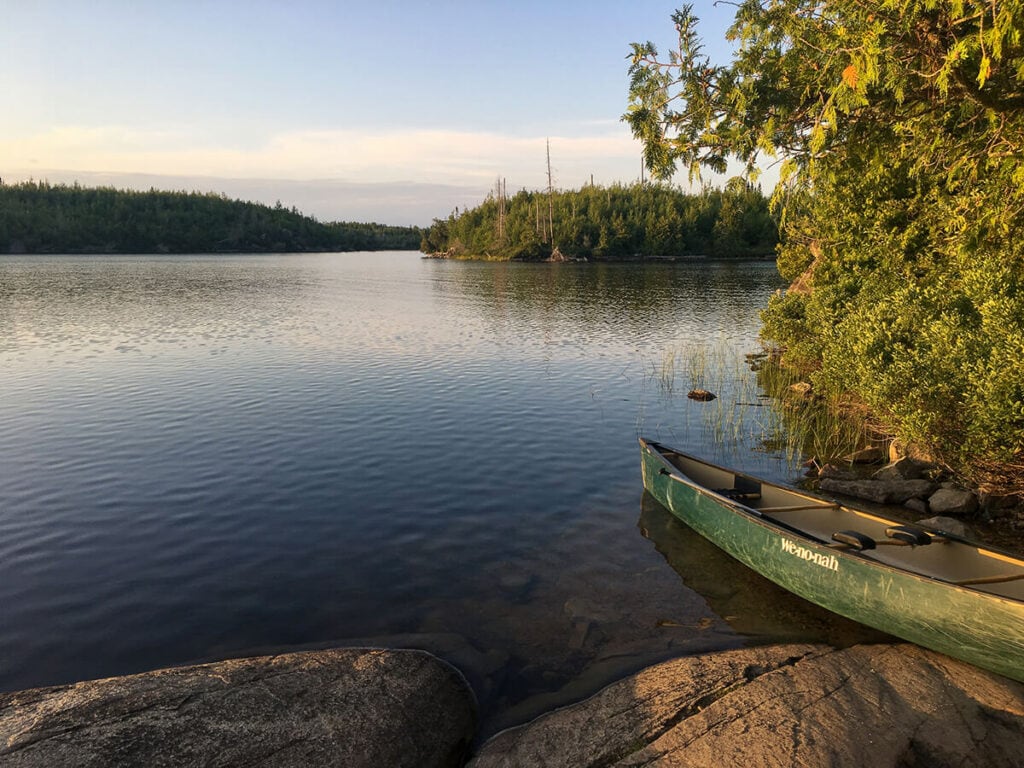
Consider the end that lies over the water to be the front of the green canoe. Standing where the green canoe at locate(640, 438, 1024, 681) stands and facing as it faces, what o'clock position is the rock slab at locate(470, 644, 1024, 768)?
The rock slab is roughly at 8 o'clock from the green canoe.

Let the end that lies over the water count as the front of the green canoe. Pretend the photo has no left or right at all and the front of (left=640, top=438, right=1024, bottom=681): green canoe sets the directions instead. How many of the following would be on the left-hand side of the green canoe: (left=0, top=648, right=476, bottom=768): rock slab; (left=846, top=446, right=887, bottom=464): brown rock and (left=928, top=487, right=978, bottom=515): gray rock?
1

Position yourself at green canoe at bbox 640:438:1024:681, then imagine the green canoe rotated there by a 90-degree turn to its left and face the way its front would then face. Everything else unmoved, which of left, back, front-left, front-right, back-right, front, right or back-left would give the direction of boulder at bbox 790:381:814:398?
back-right

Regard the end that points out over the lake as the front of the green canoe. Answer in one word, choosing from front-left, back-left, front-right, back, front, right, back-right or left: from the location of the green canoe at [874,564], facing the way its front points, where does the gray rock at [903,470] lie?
front-right

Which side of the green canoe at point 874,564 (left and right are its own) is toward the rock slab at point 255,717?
left

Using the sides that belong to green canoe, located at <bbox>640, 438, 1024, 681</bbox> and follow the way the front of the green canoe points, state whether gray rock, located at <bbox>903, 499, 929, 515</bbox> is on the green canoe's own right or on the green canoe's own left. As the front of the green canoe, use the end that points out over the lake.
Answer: on the green canoe's own right

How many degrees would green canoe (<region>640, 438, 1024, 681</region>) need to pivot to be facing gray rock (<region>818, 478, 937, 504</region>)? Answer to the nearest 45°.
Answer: approximately 45° to its right

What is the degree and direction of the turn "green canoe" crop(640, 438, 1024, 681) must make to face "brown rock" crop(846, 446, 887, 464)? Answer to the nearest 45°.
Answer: approximately 45° to its right

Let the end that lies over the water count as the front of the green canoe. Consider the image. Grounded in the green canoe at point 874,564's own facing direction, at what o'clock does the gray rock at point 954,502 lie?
The gray rock is roughly at 2 o'clock from the green canoe.

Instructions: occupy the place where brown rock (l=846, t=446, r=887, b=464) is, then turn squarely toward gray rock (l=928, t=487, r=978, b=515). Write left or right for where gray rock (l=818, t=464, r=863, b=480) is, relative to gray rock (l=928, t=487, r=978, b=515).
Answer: right

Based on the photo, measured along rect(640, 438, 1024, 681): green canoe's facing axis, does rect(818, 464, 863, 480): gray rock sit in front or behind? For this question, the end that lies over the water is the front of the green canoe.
in front

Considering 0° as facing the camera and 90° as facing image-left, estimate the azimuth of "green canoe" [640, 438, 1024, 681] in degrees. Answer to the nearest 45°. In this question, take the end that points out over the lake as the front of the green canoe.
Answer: approximately 135°
